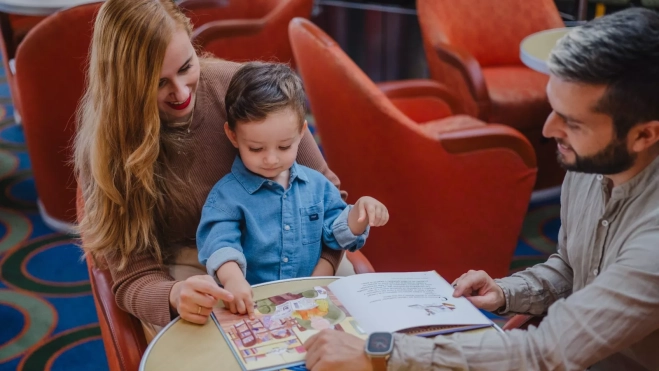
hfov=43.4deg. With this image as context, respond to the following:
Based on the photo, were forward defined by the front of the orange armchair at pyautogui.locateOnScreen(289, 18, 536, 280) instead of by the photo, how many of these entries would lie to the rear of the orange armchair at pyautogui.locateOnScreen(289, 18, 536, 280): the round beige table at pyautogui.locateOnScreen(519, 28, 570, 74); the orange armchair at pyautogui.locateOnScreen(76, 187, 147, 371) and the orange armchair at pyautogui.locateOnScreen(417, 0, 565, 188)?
1

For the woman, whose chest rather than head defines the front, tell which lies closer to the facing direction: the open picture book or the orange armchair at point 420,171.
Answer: the open picture book

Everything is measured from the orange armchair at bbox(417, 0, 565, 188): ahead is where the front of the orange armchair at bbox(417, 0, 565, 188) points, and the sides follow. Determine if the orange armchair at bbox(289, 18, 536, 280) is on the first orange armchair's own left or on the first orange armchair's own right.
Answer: on the first orange armchair's own right

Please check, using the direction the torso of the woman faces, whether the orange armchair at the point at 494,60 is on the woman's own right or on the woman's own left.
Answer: on the woman's own left

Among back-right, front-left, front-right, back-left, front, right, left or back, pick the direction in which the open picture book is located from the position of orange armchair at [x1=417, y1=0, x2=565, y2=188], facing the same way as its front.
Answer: front-right

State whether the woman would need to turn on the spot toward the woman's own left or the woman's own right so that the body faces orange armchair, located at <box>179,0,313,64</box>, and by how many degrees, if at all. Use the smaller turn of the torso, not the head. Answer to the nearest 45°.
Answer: approximately 135° to the woman's own left
